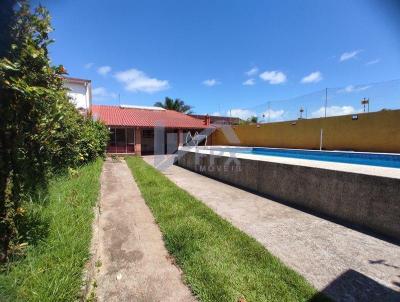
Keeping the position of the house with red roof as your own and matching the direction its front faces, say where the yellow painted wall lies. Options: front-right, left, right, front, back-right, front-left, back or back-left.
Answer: front-left

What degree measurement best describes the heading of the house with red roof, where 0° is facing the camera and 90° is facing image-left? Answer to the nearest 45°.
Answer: approximately 0°

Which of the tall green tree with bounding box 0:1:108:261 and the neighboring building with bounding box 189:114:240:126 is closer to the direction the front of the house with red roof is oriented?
the tall green tree

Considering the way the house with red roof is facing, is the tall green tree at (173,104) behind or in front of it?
behind

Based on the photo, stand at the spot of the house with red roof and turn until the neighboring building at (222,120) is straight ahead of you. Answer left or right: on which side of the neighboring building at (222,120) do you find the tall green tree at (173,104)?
left

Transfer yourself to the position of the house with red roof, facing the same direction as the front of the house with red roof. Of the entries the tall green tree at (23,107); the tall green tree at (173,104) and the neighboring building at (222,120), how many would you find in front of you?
1

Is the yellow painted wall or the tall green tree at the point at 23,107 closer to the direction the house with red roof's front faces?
the tall green tree

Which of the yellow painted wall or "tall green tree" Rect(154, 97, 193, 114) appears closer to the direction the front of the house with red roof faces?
the yellow painted wall

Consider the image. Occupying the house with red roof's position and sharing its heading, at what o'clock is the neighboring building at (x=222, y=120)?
The neighboring building is roughly at 8 o'clock from the house with red roof.

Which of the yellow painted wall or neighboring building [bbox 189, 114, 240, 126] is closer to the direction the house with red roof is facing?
the yellow painted wall

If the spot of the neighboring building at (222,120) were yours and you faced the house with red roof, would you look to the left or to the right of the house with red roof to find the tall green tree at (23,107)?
left

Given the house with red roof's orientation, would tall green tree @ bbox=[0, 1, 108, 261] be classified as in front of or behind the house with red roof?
in front
